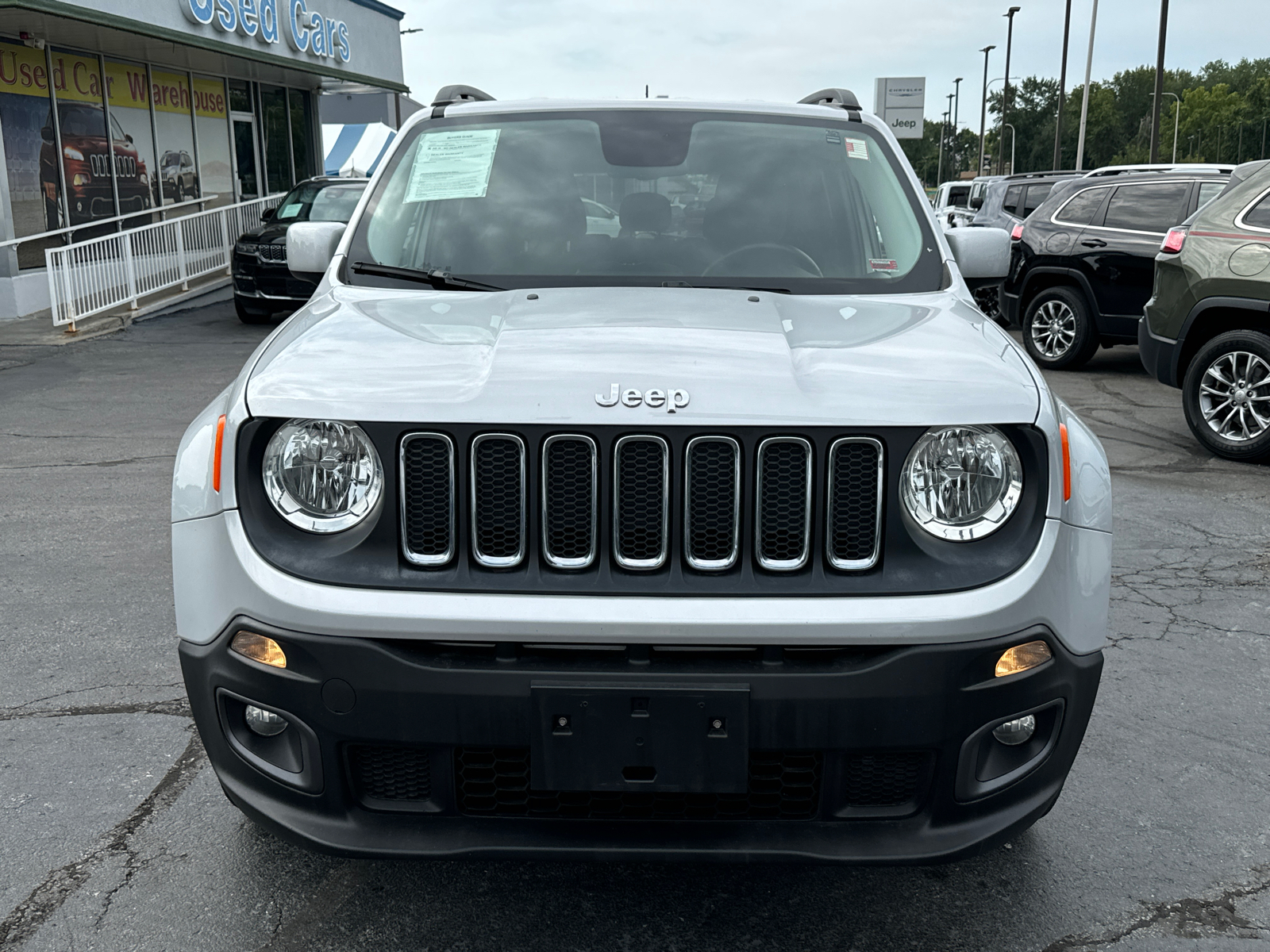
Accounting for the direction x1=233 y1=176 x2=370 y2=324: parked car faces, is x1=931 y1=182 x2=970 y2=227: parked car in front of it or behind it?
behind

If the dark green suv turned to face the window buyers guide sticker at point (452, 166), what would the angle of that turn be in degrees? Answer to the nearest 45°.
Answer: approximately 135° to its right

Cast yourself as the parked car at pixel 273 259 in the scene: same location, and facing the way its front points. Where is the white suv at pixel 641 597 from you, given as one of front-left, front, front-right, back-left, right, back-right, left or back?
front-left

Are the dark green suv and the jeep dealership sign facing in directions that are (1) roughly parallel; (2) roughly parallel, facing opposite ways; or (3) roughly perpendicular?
roughly perpendicular

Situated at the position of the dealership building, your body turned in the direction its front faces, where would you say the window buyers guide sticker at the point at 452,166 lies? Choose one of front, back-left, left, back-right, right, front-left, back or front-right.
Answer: front-right

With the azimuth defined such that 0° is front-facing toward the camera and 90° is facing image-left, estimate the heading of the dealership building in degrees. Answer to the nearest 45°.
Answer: approximately 315°

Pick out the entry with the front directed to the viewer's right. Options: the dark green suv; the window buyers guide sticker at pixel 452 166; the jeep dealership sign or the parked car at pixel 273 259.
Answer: the dark green suv

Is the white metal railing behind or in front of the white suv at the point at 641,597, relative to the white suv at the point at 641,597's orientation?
behind

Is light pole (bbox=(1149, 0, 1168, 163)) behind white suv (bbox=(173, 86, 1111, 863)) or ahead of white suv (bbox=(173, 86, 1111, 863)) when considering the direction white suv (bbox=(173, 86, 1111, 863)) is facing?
behind

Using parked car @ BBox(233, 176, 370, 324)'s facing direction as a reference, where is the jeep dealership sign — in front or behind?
behind

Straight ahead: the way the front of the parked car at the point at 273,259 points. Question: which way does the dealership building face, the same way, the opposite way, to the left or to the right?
to the left

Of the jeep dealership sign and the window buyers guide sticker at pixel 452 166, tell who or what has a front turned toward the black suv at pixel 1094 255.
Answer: the jeep dealership sign

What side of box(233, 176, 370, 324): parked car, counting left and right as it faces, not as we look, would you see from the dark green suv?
left

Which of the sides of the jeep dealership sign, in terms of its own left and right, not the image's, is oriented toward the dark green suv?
front

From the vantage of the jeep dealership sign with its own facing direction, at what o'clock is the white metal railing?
The white metal railing is roughly at 1 o'clock from the jeep dealership sign.
